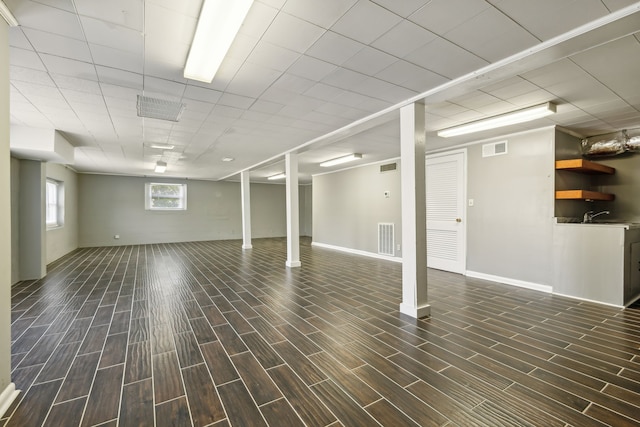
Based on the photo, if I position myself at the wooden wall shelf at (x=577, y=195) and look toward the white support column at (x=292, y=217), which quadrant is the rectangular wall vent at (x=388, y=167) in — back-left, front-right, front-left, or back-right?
front-right

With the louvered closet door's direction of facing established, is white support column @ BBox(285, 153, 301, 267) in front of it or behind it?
in front

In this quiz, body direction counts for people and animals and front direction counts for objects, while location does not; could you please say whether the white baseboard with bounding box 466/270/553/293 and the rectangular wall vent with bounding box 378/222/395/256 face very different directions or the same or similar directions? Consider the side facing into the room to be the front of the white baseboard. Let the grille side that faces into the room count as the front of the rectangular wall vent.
same or similar directions

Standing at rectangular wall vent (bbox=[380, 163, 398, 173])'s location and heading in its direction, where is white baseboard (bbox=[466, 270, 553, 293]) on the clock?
The white baseboard is roughly at 9 o'clock from the rectangular wall vent.

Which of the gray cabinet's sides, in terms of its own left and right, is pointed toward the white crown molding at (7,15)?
right

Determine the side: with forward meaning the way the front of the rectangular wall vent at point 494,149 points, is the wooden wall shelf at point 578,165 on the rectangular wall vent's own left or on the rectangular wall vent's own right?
on the rectangular wall vent's own left

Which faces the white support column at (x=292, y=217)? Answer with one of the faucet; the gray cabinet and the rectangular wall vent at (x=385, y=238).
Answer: the rectangular wall vent

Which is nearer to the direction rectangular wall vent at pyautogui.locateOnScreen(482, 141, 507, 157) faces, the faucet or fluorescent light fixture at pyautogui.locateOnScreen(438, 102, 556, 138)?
the fluorescent light fixture

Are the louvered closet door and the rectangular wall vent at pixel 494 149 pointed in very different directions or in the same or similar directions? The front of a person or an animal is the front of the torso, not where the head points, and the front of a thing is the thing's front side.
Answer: same or similar directions
